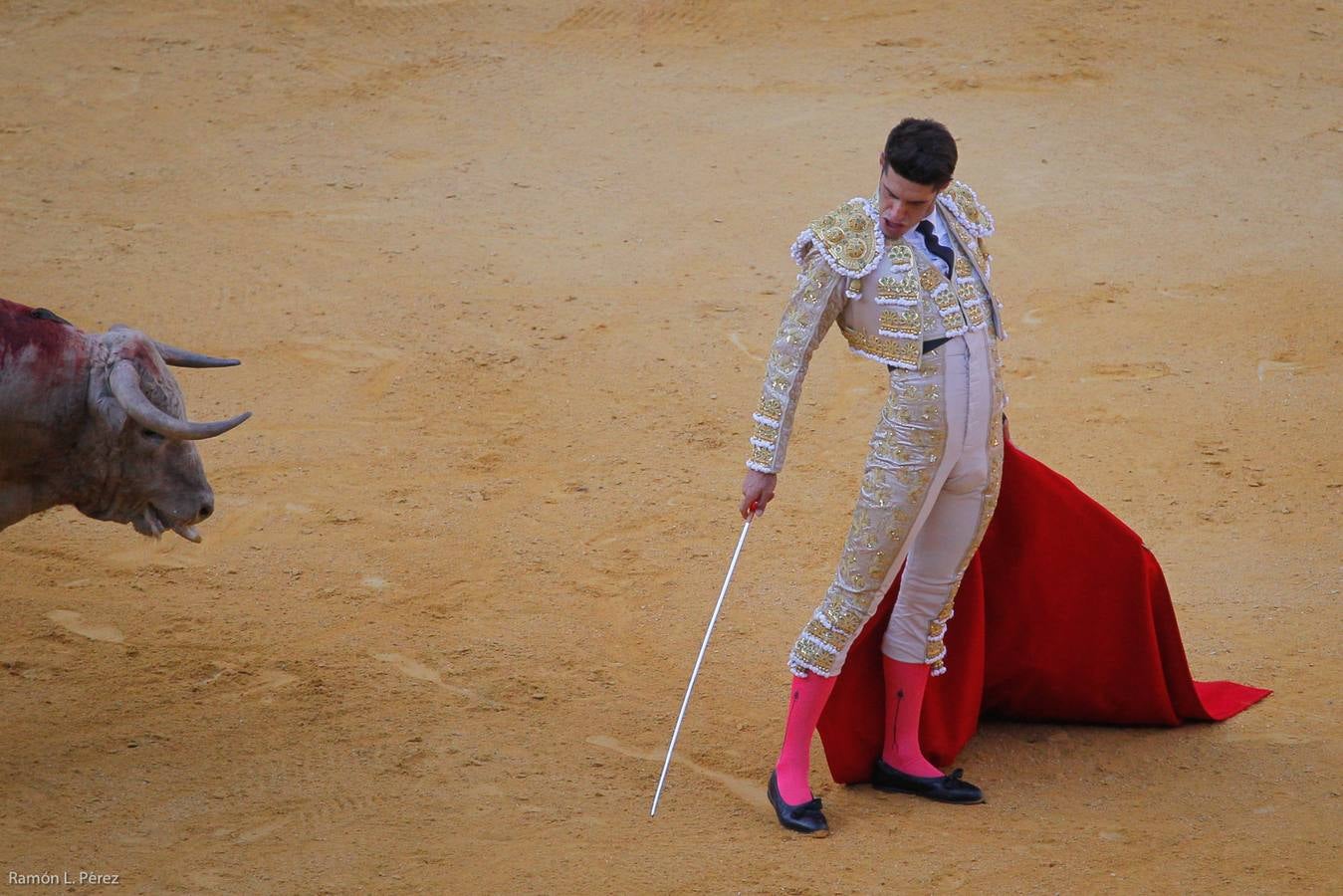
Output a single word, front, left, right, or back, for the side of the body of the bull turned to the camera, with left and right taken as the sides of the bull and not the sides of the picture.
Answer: right

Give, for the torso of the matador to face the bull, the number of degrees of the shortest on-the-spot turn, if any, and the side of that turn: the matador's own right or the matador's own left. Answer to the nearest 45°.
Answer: approximately 135° to the matador's own right

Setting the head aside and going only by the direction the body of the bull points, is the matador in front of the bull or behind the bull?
in front

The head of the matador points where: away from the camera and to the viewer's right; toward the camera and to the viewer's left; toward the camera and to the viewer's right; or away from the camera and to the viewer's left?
toward the camera and to the viewer's left

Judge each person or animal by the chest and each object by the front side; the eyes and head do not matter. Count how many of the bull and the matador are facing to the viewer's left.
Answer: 0

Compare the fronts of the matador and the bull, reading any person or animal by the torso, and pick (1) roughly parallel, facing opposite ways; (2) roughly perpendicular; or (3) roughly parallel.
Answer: roughly perpendicular
